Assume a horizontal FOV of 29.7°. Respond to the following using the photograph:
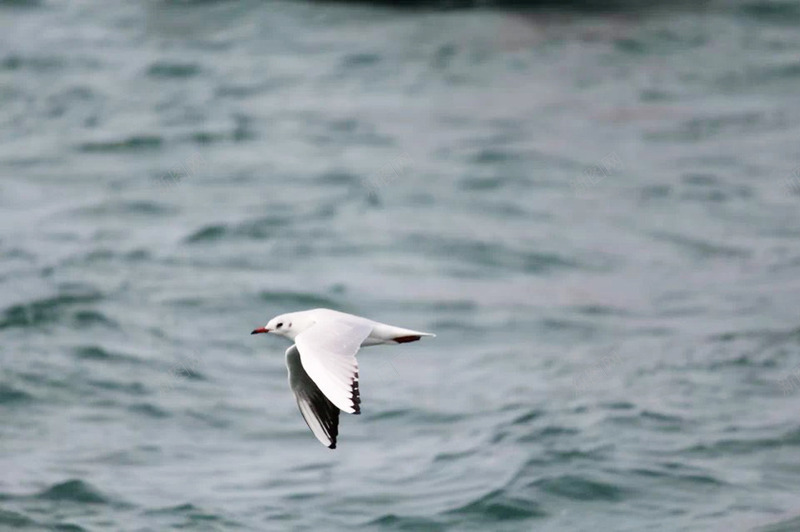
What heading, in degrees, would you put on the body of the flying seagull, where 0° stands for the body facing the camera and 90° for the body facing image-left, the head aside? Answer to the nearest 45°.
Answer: approximately 90°
